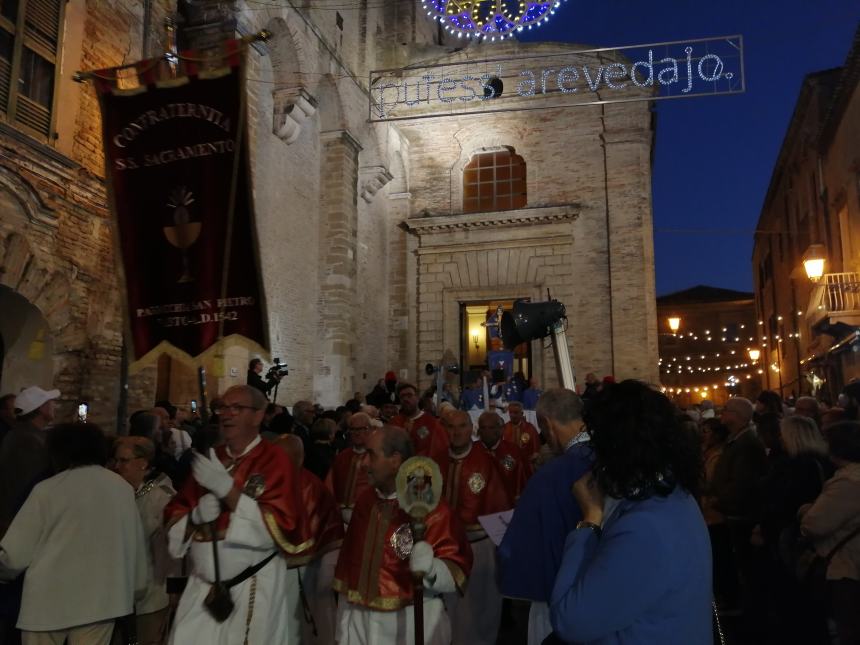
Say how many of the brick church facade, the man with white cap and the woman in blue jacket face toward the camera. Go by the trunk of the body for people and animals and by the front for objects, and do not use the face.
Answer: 1

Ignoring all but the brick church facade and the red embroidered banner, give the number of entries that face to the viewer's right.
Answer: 0

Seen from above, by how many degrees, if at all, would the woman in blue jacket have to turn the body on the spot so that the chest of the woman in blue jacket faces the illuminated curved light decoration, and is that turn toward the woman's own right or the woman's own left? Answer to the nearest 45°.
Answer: approximately 45° to the woman's own right

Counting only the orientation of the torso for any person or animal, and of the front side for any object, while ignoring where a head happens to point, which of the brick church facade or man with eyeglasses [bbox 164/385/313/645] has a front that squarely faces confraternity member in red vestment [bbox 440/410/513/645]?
the brick church facade

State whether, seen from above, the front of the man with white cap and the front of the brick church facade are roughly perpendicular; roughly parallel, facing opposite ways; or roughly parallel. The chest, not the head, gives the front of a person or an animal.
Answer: roughly perpendicular

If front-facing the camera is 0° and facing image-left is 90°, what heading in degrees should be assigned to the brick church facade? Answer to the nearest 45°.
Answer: approximately 0°

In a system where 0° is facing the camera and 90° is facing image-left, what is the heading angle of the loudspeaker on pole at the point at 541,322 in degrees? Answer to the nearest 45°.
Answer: approximately 90°

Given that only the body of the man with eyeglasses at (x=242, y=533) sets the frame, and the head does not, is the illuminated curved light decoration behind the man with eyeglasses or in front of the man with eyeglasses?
behind

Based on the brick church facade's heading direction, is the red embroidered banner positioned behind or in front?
in front

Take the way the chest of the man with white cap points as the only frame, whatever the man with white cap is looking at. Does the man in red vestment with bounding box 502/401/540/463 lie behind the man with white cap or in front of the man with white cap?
in front

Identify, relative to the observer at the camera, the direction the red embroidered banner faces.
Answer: facing the viewer

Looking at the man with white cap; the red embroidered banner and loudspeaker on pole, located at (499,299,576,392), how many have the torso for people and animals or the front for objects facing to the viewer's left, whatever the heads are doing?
1

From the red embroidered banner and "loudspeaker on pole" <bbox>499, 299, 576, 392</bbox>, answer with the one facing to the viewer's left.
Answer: the loudspeaker on pole

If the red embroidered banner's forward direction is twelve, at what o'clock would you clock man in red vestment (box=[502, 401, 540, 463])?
The man in red vestment is roughly at 8 o'clock from the red embroidered banner.

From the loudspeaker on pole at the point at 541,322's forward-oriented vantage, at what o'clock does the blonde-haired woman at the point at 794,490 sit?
The blonde-haired woman is roughly at 8 o'clock from the loudspeaker on pole.

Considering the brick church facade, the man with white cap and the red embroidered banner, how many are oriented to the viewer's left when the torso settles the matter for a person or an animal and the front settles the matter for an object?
0

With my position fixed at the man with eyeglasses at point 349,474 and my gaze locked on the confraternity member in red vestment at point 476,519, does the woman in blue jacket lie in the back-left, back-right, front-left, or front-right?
front-right

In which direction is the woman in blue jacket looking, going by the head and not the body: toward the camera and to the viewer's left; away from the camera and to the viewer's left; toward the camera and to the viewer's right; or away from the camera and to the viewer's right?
away from the camera and to the viewer's left
